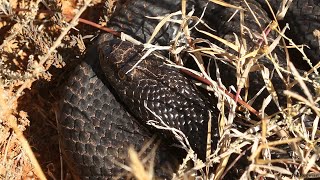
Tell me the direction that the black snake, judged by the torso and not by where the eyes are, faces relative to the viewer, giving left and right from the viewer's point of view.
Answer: facing away from the viewer and to the left of the viewer
